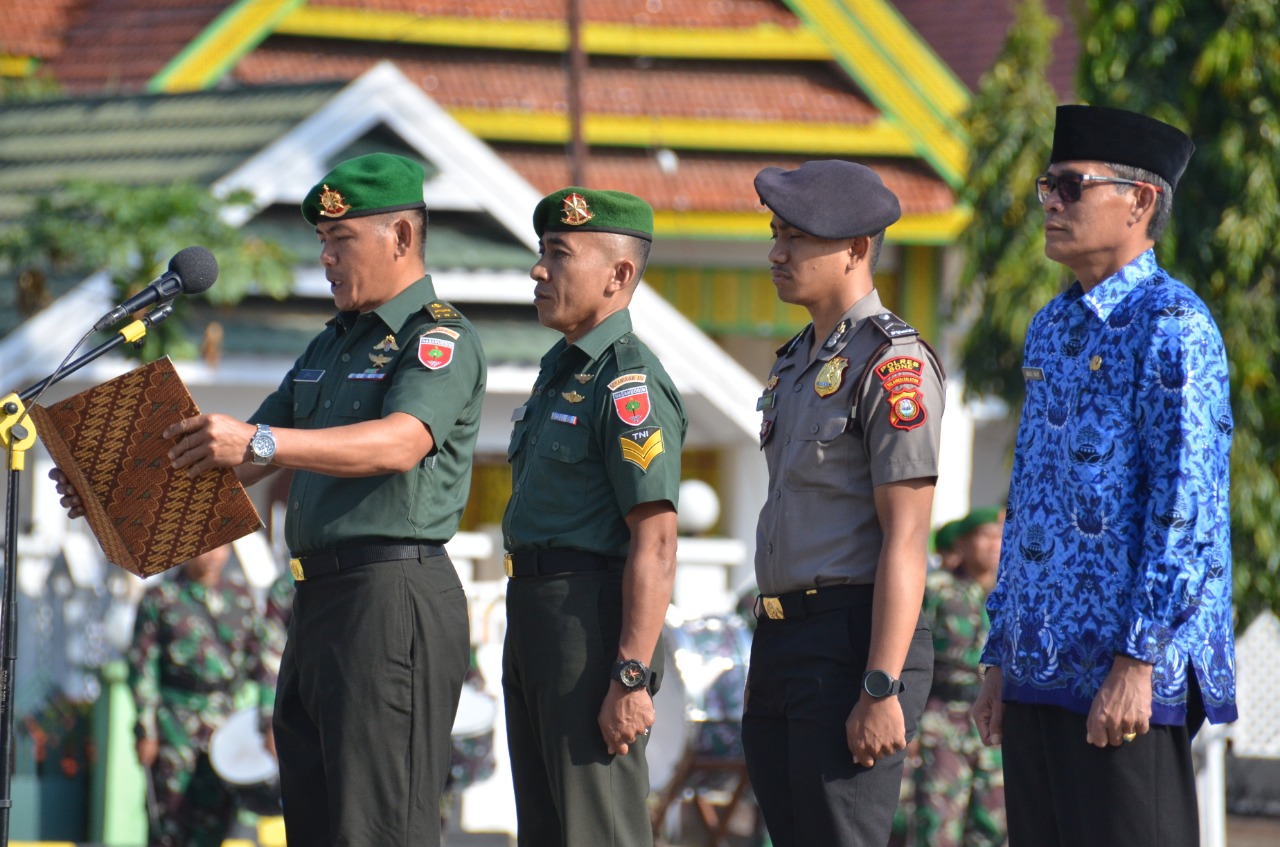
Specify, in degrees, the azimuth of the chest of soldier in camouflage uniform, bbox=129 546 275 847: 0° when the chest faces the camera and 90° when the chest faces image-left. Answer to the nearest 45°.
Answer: approximately 315°

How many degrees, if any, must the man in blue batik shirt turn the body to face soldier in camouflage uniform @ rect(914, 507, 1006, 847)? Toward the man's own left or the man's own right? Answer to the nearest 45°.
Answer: approximately 135° to the man's own right

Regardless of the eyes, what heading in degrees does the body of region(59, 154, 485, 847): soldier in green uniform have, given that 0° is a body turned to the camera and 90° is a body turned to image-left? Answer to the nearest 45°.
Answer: approximately 45°

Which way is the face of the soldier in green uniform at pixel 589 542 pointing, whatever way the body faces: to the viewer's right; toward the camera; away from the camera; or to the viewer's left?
to the viewer's left

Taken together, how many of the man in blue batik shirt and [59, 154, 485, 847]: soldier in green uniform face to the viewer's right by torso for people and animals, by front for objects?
0

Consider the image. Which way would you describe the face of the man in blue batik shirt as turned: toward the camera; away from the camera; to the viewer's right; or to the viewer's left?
to the viewer's left

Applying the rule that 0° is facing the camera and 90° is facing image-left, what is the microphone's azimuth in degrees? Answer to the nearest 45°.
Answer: approximately 270°

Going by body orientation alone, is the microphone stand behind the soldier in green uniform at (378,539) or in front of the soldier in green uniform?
in front

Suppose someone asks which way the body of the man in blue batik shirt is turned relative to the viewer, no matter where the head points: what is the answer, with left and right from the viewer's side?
facing the viewer and to the left of the viewer

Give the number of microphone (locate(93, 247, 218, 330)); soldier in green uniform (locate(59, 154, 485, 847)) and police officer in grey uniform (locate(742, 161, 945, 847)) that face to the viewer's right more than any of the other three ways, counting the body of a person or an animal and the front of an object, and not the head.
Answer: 1

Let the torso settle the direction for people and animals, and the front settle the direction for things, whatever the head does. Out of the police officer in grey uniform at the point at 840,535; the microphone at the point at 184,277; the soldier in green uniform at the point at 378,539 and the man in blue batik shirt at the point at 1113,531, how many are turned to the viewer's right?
1

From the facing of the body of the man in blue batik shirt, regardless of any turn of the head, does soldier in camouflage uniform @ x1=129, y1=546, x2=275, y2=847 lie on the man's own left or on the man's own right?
on the man's own right

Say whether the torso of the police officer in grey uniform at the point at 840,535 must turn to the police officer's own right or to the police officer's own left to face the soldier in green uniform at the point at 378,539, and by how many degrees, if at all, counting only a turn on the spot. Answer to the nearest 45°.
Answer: approximately 45° to the police officer's own right

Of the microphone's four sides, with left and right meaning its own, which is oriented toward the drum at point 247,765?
left

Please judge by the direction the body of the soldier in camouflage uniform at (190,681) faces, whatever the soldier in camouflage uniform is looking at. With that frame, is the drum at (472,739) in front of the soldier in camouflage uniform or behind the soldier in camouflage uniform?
in front

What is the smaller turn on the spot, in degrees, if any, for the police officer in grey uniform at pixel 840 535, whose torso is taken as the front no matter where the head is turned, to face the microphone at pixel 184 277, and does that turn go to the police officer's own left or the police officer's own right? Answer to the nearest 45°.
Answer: approximately 45° to the police officer's own right

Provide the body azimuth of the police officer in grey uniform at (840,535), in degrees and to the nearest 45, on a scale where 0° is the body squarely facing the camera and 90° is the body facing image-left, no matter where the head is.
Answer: approximately 45°
